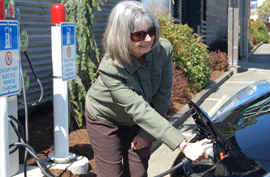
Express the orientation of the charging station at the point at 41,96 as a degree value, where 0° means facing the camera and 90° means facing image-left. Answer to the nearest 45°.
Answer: approximately 315°

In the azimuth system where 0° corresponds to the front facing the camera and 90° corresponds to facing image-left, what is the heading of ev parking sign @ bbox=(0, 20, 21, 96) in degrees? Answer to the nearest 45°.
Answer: approximately 315°

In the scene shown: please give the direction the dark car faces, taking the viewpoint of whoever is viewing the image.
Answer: facing to the left of the viewer

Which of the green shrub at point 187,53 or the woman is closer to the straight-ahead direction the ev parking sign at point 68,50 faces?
the woman

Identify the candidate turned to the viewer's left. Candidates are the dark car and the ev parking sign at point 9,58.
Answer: the dark car

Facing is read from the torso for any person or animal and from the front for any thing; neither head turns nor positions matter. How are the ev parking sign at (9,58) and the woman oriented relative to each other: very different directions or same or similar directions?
same or similar directions

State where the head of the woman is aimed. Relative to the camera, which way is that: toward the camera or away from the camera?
toward the camera

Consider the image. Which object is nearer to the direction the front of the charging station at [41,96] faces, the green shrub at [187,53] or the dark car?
the dark car

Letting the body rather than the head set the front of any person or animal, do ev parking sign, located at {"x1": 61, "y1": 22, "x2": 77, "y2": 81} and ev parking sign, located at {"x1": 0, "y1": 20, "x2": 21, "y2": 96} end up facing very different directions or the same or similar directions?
same or similar directions

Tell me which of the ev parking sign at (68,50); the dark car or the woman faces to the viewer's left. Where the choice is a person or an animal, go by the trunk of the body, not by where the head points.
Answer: the dark car

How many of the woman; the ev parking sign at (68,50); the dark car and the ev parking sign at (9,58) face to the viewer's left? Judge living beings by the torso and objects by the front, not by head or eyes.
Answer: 1

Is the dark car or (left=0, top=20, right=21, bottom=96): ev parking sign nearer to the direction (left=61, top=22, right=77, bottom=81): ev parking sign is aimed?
the dark car

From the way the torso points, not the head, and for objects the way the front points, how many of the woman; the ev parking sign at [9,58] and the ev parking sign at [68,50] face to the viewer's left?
0
